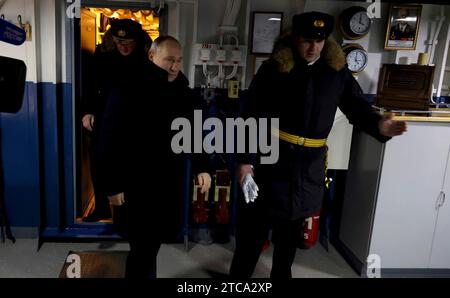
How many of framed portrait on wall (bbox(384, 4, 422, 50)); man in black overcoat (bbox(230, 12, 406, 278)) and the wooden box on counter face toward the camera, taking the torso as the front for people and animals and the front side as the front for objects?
3

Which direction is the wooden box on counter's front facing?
toward the camera

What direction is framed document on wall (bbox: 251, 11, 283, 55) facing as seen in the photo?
toward the camera

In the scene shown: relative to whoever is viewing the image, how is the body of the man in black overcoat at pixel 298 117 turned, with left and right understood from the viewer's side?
facing the viewer

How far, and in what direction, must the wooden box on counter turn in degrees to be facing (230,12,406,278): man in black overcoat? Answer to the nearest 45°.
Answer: approximately 45° to its right
